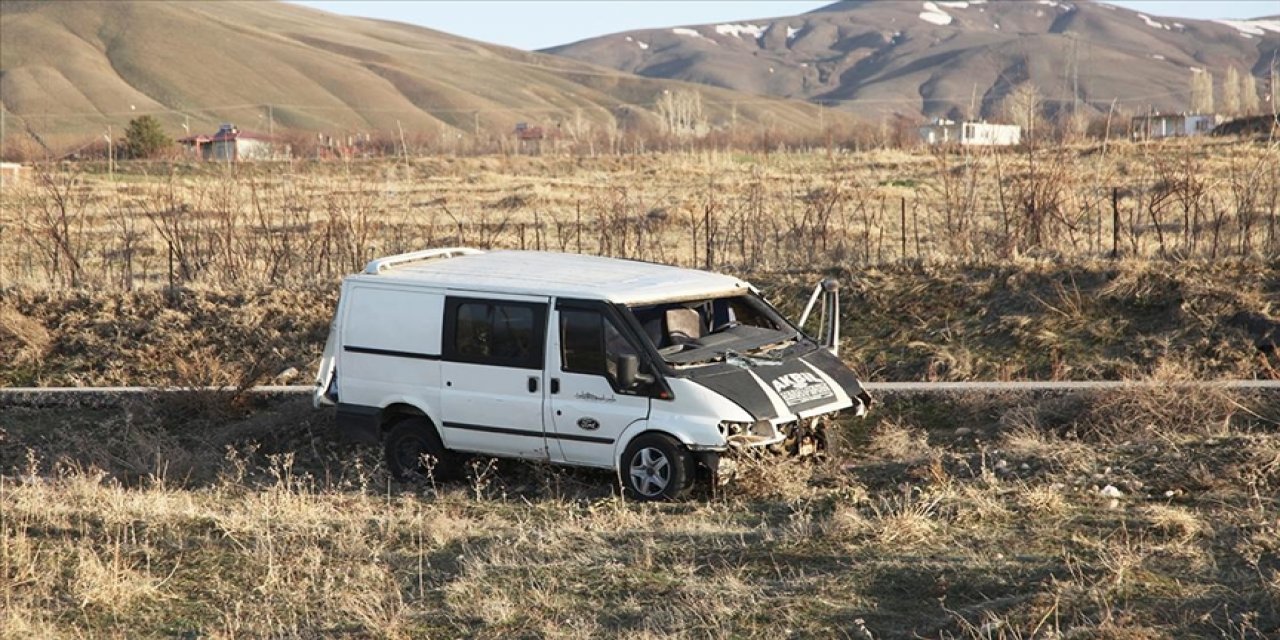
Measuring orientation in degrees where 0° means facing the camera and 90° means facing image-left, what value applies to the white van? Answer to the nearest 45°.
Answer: approximately 315°

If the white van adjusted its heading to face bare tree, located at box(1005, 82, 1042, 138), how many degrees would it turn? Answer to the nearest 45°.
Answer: approximately 90° to its left
